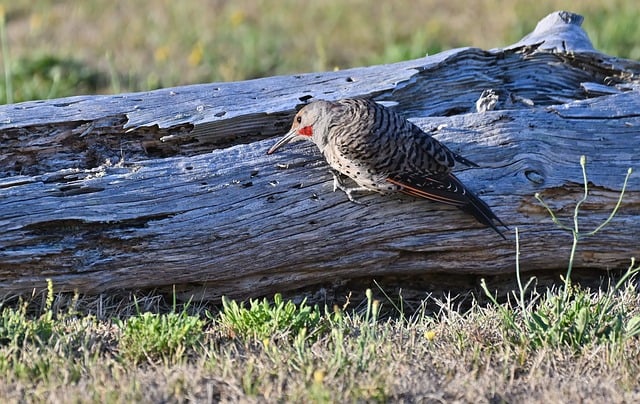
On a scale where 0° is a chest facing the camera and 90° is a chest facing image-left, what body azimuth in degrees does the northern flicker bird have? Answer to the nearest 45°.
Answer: approximately 90°
